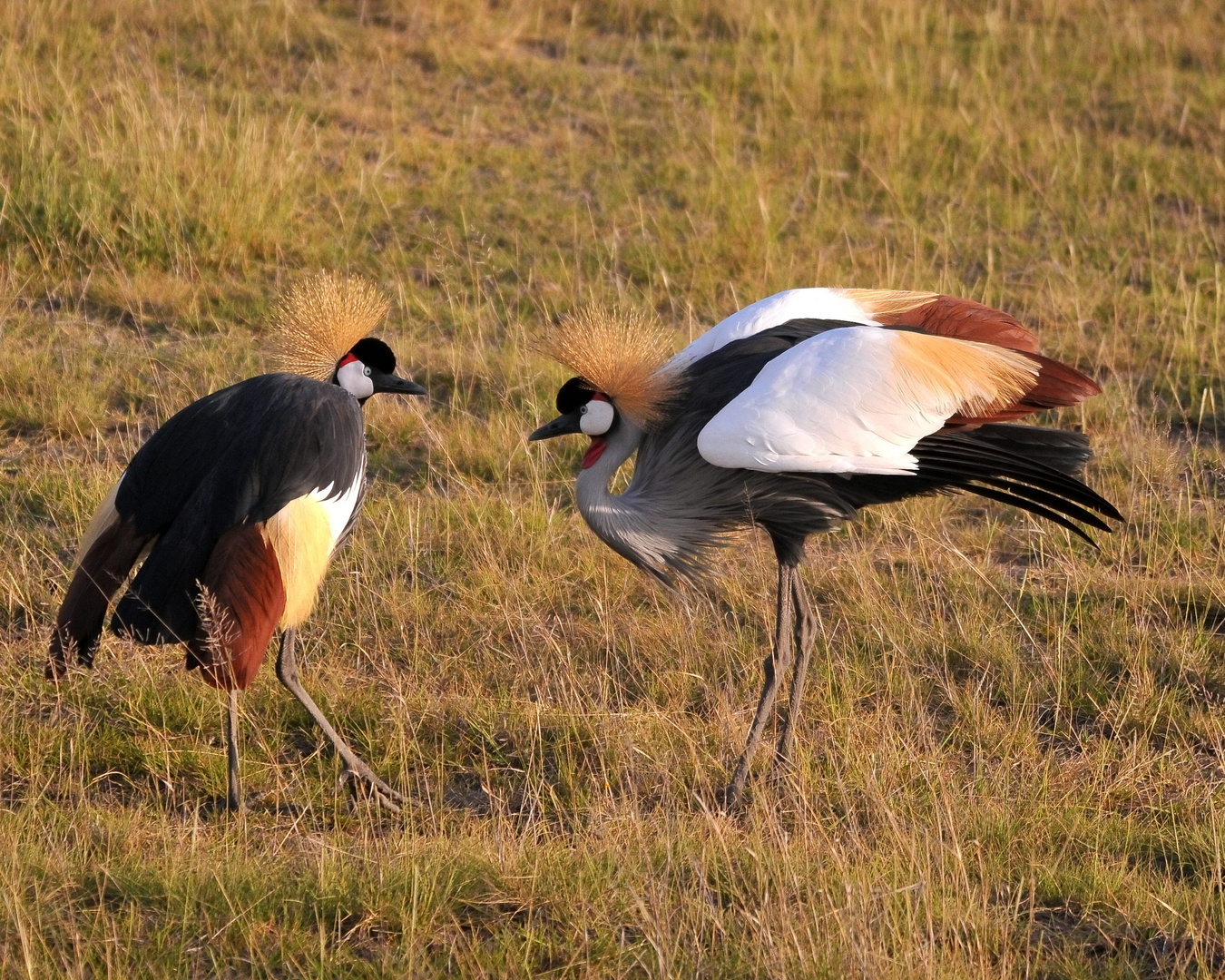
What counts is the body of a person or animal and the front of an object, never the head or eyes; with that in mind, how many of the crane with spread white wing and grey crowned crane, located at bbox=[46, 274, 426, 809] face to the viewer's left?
1

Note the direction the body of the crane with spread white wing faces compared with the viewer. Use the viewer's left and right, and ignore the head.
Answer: facing to the left of the viewer

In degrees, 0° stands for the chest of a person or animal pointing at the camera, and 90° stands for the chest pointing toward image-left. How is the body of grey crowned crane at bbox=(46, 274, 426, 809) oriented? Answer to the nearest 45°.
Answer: approximately 225°

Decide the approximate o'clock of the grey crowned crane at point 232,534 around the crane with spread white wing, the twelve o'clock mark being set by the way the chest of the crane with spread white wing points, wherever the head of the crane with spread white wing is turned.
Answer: The grey crowned crane is roughly at 11 o'clock from the crane with spread white wing.

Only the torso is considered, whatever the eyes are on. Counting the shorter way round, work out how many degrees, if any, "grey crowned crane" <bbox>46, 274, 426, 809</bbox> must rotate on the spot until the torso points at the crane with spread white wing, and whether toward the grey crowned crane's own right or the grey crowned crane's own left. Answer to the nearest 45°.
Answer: approximately 45° to the grey crowned crane's own right

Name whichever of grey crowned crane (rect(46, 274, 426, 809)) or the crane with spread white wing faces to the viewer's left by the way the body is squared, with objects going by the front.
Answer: the crane with spread white wing
